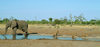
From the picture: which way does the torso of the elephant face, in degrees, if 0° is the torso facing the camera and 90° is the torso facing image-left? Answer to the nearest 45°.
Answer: approximately 90°
